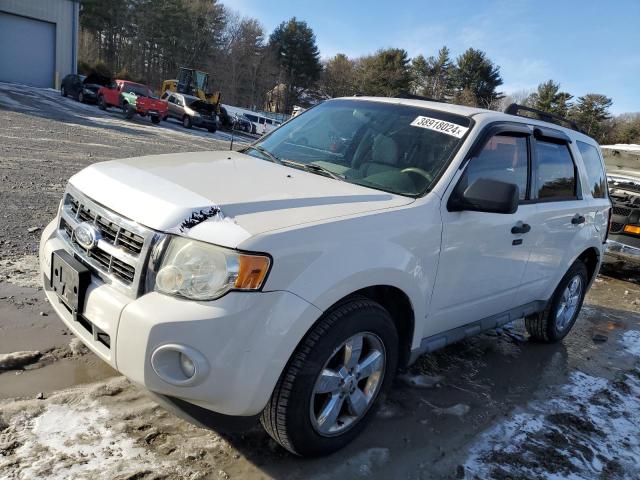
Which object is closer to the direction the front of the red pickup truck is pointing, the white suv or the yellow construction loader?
the white suv

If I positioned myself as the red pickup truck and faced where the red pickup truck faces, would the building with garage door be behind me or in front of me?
behind

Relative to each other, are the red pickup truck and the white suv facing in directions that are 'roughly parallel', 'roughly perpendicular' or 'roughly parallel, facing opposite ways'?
roughly perpendicular

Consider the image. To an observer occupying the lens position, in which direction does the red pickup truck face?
facing the viewer and to the right of the viewer

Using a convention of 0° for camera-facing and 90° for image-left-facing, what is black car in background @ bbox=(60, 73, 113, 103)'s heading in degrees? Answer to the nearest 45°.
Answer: approximately 315°

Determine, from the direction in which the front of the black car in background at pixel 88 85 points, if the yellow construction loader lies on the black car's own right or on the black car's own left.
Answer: on the black car's own left

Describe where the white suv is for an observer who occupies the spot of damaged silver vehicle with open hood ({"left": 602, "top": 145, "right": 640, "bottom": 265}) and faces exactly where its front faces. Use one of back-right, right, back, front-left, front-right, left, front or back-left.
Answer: front-left

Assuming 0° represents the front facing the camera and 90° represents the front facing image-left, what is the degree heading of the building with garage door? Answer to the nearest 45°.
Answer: approximately 315°

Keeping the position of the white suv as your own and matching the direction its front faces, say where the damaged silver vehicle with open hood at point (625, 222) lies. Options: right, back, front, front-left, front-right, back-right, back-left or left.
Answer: back

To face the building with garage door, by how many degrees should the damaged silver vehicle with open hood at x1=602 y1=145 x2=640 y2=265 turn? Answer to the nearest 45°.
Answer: approximately 45° to its right

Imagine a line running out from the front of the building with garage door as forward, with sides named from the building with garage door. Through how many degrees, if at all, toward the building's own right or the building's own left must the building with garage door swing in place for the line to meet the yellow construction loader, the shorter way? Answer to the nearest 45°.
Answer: approximately 45° to the building's own left

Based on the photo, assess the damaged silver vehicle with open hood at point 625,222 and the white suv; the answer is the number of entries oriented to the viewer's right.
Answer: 0

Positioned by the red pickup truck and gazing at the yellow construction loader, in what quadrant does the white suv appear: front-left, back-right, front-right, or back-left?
back-right

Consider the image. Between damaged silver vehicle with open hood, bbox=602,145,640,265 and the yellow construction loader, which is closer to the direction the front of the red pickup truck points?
the damaged silver vehicle with open hood

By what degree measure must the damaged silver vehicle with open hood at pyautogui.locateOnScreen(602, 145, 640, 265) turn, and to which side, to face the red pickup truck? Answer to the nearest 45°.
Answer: approximately 90° to its right

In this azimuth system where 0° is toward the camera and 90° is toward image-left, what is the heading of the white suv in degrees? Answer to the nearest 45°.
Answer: approximately 45°
